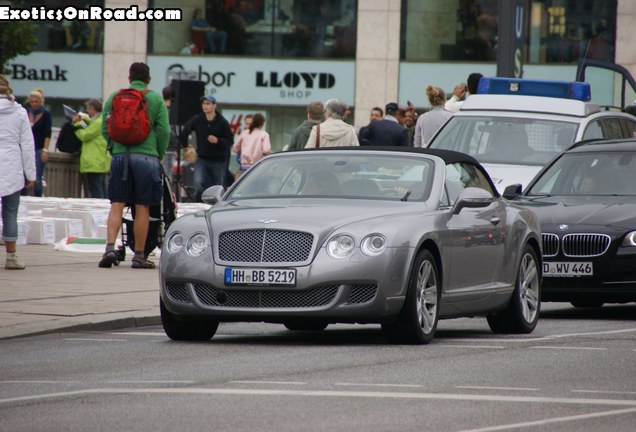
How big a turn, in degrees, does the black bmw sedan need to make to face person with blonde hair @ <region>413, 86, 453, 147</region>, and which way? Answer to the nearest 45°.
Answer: approximately 135° to its right

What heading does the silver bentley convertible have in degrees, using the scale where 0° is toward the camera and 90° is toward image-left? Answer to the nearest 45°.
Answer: approximately 45°

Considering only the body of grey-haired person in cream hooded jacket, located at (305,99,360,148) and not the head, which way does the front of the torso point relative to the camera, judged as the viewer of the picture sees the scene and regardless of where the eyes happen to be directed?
away from the camera

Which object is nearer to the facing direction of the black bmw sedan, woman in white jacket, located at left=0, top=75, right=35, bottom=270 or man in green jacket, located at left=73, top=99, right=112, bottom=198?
the woman in white jacket

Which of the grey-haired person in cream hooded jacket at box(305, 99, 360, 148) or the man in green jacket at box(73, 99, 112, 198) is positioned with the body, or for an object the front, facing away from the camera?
the grey-haired person in cream hooded jacket

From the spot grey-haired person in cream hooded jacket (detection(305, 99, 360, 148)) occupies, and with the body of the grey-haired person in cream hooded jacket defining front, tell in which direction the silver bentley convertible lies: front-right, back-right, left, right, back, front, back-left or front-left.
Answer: back

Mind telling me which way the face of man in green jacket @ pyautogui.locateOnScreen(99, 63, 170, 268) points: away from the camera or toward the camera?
away from the camera

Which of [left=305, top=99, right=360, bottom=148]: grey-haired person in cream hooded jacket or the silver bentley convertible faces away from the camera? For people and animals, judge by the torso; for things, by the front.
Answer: the grey-haired person in cream hooded jacket

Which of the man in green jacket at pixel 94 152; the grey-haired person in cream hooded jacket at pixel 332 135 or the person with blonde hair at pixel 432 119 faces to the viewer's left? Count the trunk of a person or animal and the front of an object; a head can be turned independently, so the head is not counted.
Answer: the man in green jacket

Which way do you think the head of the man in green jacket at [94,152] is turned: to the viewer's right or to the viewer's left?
to the viewer's left

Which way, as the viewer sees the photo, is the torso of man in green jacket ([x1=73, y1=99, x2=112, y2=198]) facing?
to the viewer's left

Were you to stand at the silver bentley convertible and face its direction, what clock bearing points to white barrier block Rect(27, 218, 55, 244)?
The white barrier block is roughly at 4 o'clock from the silver bentley convertible.

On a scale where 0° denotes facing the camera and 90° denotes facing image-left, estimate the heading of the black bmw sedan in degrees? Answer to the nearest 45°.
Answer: approximately 45°

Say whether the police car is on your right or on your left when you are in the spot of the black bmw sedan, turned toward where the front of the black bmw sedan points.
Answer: on your right

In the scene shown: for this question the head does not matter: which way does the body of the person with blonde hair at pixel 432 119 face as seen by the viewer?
away from the camera

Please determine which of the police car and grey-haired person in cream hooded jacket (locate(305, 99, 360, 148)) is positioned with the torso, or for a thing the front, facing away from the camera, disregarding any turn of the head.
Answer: the grey-haired person in cream hooded jacket
